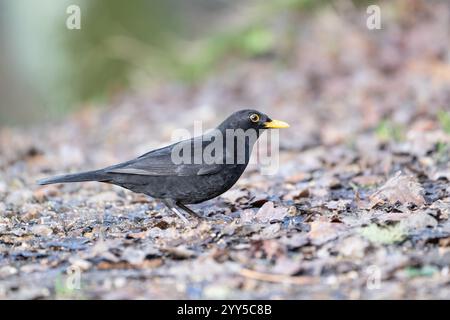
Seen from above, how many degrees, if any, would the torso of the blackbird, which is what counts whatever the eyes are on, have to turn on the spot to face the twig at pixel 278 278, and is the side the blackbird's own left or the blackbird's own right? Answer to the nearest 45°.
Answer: approximately 90° to the blackbird's own right

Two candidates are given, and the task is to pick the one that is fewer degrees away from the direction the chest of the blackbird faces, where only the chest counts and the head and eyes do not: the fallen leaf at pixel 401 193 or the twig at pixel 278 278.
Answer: the fallen leaf

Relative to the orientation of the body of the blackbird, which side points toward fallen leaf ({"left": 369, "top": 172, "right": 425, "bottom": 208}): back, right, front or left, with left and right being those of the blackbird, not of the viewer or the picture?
front

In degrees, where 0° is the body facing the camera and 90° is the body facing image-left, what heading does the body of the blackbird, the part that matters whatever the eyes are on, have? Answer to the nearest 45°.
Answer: approximately 270°
